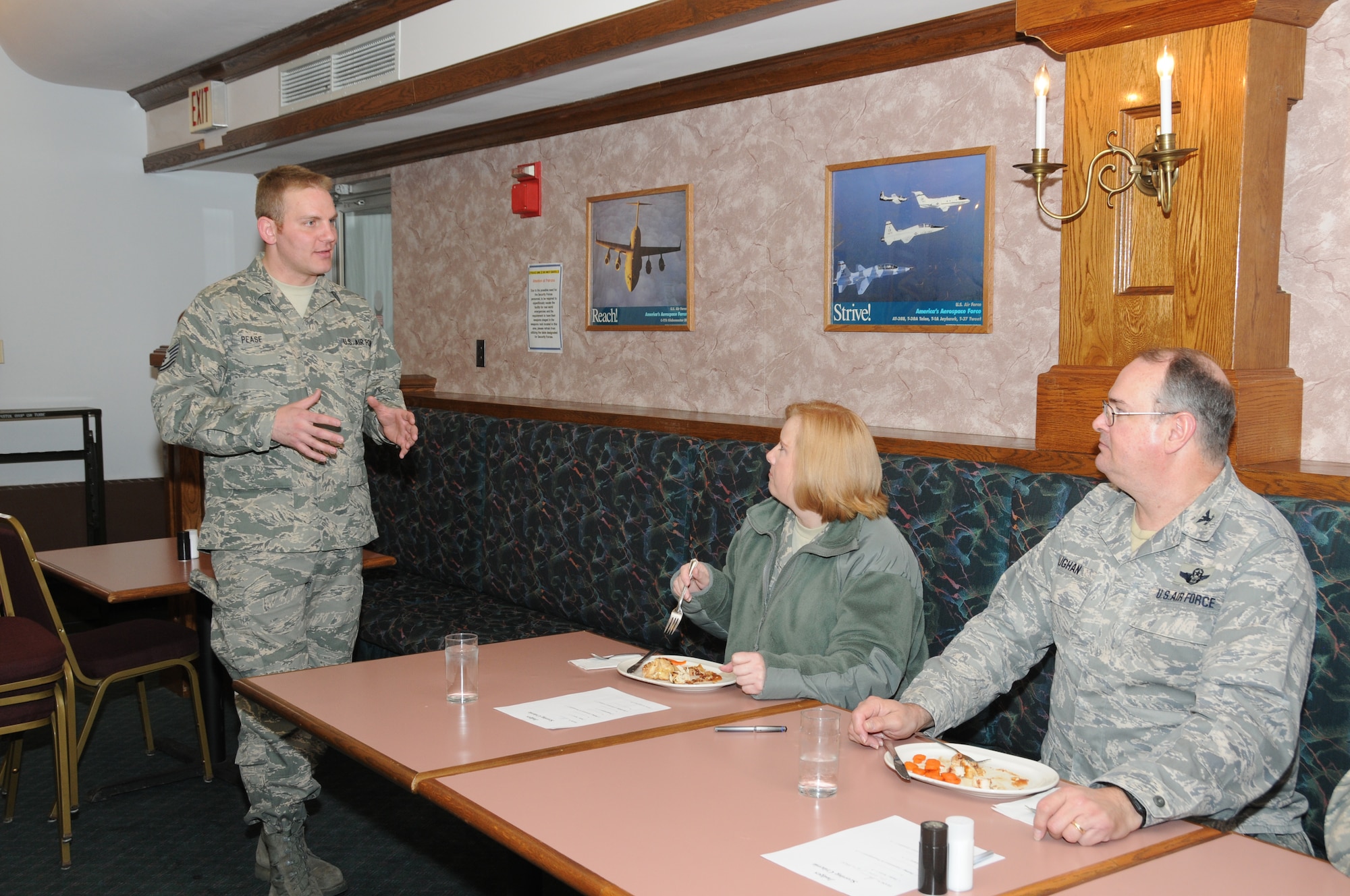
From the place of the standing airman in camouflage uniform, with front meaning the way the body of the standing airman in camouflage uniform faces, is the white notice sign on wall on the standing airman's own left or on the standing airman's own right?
on the standing airman's own left

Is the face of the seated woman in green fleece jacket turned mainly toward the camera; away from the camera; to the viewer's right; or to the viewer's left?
to the viewer's left

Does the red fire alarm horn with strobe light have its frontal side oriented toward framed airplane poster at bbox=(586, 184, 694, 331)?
no

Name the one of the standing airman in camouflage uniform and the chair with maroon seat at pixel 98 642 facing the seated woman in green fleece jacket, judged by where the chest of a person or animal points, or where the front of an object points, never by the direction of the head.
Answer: the standing airman in camouflage uniform

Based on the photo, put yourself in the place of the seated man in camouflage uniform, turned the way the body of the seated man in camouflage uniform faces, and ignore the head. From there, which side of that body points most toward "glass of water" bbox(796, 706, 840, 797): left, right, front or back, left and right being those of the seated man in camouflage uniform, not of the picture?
front

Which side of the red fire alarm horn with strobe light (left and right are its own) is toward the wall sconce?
left

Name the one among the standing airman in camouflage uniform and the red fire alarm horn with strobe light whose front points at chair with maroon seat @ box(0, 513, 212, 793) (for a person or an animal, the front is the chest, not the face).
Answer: the red fire alarm horn with strobe light

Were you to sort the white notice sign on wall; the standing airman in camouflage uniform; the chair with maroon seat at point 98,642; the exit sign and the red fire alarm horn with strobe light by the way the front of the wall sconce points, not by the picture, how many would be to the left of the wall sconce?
0

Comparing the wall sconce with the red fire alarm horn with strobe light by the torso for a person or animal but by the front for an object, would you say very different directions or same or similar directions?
same or similar directions

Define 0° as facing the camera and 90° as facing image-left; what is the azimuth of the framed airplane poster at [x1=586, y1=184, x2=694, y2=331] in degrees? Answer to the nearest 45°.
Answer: approximately 45°

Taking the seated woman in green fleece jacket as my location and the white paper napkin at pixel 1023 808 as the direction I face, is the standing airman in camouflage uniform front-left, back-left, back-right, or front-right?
back-right

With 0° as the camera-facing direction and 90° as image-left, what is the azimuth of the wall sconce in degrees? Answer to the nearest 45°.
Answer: approximately 45°

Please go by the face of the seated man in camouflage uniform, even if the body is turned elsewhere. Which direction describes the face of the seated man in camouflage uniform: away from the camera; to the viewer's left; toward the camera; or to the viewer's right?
to the viewer's left

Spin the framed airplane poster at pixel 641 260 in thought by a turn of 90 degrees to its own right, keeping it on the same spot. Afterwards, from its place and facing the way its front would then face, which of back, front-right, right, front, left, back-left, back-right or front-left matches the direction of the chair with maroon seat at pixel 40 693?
left

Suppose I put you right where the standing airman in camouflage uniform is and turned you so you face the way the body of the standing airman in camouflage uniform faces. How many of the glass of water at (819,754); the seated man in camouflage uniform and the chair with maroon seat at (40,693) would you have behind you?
1

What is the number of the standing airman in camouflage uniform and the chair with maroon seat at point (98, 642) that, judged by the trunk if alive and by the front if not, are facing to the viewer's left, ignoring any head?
0

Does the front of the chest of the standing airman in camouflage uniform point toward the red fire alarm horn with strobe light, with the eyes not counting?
no
